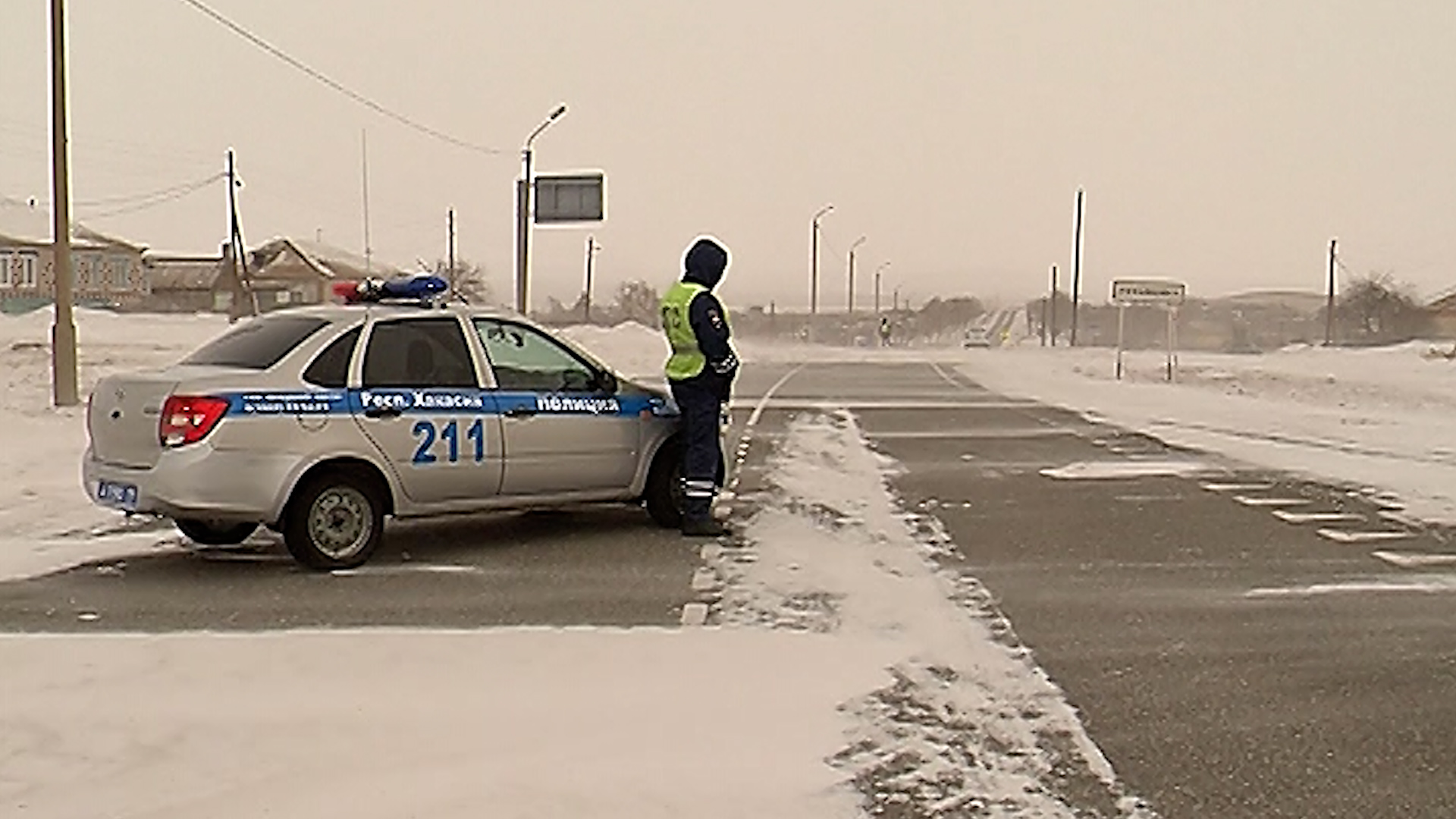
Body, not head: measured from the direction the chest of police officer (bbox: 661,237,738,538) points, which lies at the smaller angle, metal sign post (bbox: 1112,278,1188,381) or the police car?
the metal sign post

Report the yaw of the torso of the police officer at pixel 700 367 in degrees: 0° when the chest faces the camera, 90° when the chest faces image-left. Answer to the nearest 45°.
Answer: approximately 225°

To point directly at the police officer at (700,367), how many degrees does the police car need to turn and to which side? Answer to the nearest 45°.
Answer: approximately 45° to its right

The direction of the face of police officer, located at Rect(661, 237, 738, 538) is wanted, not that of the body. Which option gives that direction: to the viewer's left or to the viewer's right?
to the viewer's right

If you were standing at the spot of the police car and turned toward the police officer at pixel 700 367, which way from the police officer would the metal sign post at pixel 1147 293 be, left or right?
left

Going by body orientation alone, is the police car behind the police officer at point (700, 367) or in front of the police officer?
behind

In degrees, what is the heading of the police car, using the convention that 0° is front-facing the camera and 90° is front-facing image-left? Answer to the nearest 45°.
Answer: approximately 225°

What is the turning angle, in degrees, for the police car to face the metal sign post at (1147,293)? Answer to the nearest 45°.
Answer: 0° — it already faces it

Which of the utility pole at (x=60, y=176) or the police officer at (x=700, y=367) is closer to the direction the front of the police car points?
the police officer

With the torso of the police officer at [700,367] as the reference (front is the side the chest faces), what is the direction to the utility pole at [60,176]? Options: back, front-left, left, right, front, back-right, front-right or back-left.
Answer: left

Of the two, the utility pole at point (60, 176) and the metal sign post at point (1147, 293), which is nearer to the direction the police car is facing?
the metal sign post

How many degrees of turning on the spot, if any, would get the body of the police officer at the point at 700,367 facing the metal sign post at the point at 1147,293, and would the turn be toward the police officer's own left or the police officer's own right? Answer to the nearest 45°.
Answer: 0° — they already face it
